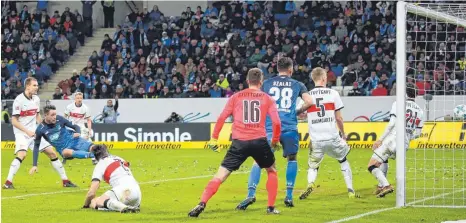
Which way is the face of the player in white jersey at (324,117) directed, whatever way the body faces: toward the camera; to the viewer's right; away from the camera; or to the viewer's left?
away from the camera

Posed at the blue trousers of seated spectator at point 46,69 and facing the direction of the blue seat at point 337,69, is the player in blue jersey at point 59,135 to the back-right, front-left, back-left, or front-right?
front-right

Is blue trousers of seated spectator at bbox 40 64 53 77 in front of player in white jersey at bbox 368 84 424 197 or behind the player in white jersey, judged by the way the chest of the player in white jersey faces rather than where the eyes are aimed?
in front

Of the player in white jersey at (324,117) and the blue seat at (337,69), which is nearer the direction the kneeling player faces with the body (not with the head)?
the blue seat

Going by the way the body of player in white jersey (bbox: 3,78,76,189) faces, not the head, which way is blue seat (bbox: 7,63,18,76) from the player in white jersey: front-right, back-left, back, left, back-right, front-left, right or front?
back-left

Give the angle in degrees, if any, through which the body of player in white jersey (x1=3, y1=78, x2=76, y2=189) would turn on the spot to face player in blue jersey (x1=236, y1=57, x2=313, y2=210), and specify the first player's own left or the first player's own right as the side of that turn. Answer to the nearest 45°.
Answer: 0° — they already face them

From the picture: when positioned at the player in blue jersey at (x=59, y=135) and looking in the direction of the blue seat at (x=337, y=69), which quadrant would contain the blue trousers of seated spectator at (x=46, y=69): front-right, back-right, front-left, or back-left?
front-left

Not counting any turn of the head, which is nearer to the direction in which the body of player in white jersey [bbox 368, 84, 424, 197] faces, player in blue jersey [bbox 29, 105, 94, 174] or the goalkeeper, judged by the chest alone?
the player in blue jersey

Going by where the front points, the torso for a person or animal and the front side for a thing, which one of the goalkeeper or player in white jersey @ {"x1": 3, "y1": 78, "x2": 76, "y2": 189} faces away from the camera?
the goalkeeper

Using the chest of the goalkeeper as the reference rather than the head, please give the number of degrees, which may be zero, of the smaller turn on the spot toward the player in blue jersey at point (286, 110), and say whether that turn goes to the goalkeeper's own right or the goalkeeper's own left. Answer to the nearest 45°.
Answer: approximately 45° to the goalkeeper's own right

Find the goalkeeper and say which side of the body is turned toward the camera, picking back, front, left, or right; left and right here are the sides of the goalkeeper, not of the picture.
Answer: back

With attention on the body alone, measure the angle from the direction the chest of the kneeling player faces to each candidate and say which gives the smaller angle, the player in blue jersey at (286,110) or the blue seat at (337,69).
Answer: the blue seat

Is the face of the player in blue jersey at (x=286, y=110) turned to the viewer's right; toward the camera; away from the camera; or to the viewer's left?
away from the camera

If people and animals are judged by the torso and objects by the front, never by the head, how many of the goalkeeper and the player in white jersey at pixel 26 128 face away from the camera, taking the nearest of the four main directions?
1
